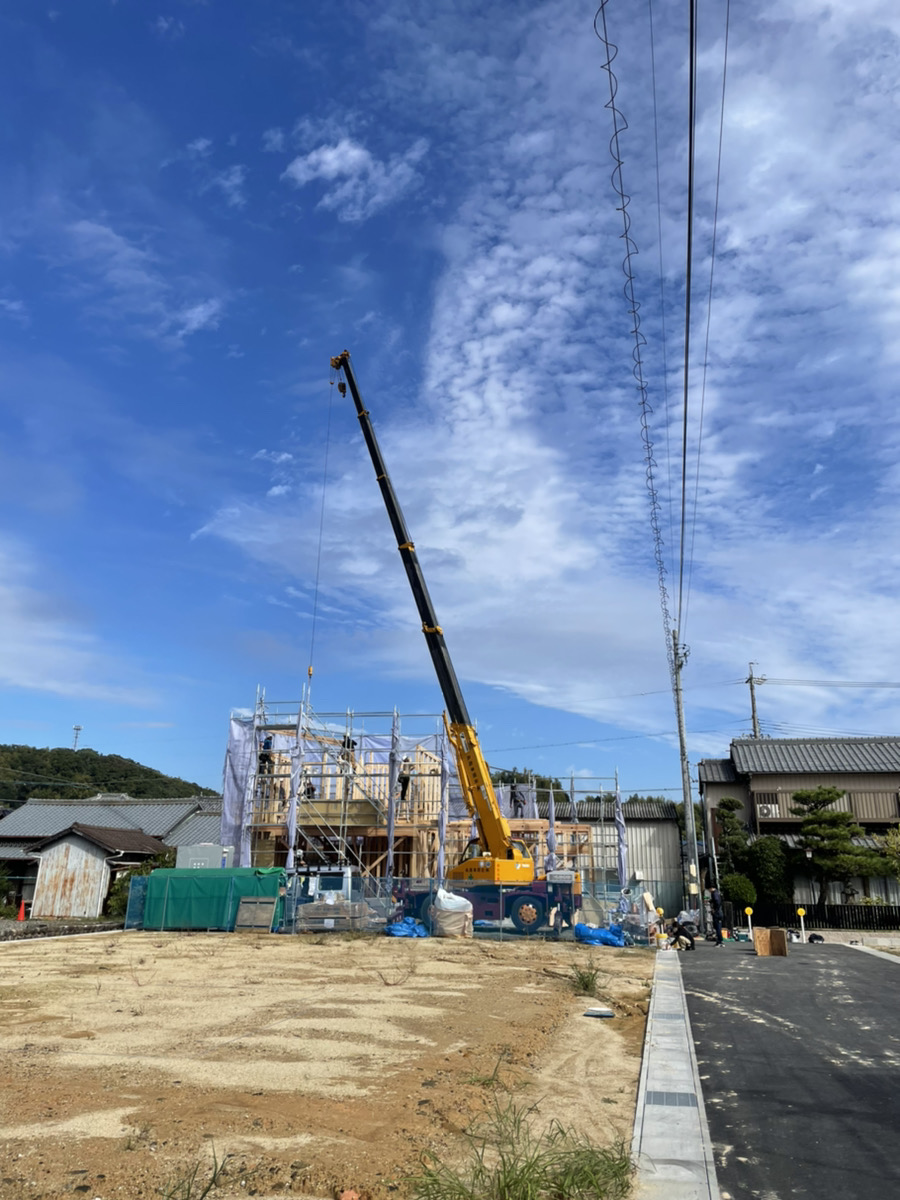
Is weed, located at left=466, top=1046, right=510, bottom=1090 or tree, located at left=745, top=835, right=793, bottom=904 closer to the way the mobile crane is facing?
the weed

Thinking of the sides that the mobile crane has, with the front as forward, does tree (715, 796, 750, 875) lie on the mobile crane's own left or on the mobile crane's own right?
on the mobile crane's own right

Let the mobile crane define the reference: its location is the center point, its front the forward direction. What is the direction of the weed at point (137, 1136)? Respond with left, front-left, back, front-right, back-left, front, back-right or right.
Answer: left

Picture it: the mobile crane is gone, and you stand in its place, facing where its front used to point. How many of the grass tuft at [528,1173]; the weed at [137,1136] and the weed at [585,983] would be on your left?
3

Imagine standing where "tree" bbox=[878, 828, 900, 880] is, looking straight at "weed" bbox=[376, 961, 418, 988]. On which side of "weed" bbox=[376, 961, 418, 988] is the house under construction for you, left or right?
right

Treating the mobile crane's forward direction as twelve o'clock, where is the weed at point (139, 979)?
The weed is roughly at 10 o'clock from the mobile crane.

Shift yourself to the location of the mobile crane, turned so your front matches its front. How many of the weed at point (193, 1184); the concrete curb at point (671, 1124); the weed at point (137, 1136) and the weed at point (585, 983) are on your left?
4

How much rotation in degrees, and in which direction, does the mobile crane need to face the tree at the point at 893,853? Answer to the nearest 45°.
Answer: approximately 135° to its right

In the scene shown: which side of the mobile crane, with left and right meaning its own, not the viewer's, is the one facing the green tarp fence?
front

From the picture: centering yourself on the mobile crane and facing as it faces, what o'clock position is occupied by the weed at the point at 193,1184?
The weed is roughly at 9 o'clock from the mobile crane.

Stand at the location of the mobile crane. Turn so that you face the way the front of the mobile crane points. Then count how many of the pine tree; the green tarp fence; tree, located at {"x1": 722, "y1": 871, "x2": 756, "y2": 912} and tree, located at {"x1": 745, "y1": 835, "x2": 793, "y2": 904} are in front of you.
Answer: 1

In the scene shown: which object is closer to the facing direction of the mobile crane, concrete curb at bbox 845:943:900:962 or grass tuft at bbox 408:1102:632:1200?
the grass tuft

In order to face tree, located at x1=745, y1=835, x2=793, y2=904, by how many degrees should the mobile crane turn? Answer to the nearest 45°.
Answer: approximately 135° to its right

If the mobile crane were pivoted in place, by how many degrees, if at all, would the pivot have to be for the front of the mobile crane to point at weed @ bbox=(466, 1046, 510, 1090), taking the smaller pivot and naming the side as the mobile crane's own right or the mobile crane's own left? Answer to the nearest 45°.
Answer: approximately 90° to the mobile crane's own left

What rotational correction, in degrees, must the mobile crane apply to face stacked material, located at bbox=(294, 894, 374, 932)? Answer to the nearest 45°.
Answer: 0° — it already faces it

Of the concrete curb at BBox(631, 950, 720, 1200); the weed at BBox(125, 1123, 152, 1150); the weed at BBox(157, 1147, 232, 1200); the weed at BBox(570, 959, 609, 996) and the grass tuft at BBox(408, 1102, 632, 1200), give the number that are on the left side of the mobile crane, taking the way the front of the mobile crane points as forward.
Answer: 5

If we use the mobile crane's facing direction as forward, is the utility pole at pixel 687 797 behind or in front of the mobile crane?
behind

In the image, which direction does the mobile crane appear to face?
to the viewer's left
